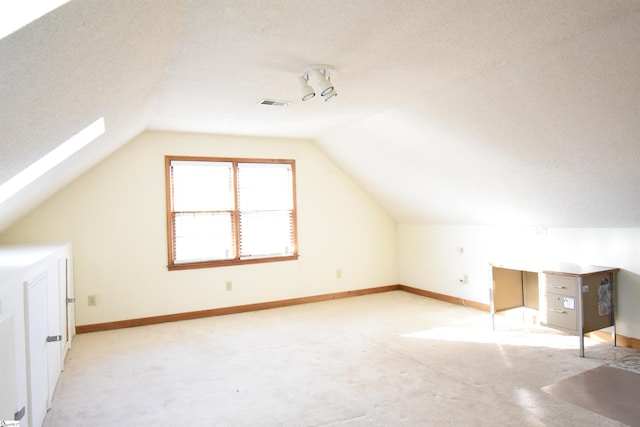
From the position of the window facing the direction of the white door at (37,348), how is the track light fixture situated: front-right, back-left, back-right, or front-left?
front-left

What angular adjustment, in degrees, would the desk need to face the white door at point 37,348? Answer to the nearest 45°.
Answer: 0° — it already faces it

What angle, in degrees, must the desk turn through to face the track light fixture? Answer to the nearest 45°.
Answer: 0° — it already faces it

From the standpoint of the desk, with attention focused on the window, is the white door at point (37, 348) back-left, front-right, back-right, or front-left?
front-left

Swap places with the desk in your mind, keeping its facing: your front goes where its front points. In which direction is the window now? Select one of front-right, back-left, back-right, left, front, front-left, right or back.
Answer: front-right

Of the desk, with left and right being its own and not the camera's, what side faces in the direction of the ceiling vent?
front
